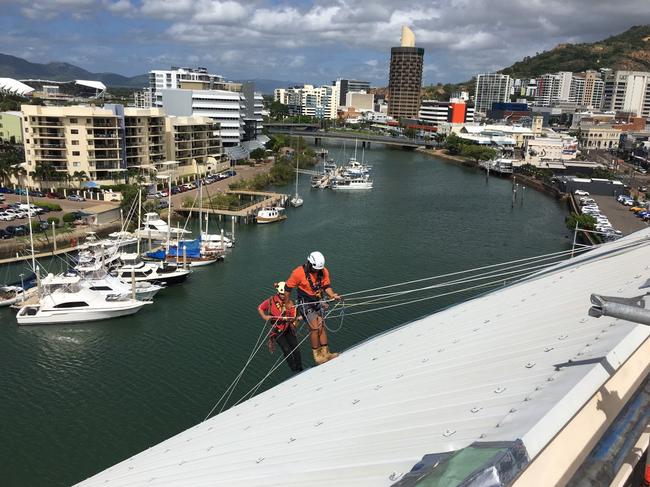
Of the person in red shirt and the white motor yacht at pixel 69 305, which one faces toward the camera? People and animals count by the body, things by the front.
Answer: the person in red shirt

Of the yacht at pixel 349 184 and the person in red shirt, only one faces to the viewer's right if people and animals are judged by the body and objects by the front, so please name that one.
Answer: the yacht

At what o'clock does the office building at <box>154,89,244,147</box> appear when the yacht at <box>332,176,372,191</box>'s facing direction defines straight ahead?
The office building is roughly at 7 o'clock from the yacht.

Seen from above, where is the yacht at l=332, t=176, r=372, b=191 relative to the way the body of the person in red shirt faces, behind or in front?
behind

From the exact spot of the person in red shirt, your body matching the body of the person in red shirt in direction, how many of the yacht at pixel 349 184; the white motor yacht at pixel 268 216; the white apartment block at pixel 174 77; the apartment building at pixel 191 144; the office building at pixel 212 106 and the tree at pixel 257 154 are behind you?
6

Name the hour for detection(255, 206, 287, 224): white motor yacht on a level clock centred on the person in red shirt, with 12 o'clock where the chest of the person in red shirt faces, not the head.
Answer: The white motor yacht is roughly at 6 o'clock from the person in red shirt.

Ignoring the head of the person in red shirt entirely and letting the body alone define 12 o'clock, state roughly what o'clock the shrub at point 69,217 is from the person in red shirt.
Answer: The shrub is roughly at 5 o'clock from the person in red shirt.

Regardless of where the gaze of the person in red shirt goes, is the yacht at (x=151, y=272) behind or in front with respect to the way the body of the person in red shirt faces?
behind

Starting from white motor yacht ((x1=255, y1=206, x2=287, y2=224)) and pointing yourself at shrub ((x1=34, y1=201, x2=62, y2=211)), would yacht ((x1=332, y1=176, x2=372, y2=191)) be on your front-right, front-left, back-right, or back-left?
back-right

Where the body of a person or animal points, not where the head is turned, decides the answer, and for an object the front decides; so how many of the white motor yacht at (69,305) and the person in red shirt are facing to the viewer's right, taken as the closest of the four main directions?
1

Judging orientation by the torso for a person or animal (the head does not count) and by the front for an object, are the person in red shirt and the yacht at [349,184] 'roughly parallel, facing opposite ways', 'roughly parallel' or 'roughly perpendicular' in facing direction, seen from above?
roughly perpendicular
